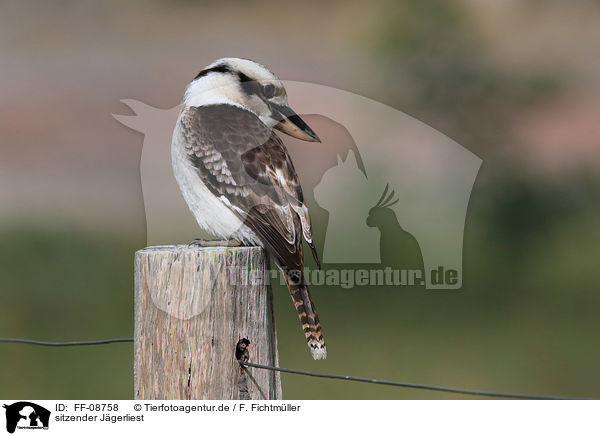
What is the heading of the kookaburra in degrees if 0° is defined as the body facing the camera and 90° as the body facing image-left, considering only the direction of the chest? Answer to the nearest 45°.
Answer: approximately 135°
